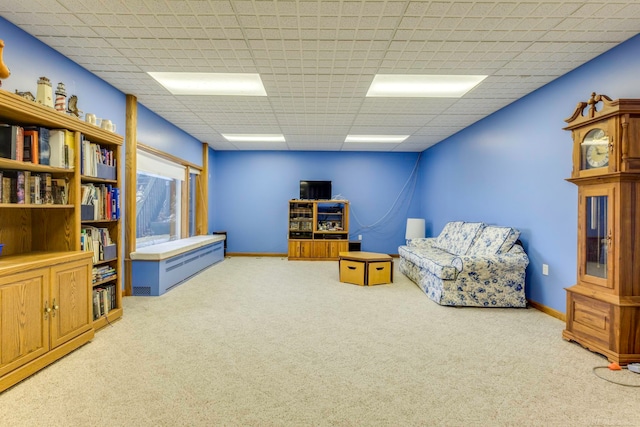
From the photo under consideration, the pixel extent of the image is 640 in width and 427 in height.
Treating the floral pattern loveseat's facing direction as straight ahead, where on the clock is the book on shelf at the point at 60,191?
The book on shelf is roughly at 12 o'clock from the floral pattern loveseat.

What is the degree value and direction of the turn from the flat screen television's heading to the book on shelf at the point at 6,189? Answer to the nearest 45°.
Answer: approximately 45° to its right

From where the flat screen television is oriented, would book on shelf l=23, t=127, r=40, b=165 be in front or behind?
in front

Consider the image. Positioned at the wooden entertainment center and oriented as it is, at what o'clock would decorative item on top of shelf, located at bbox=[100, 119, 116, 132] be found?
The decorative item on top of shelf is roughly at 1 o'clock from the wooden entertainment center.

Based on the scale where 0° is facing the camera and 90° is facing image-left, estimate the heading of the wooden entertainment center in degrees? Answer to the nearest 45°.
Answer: approximately 0°

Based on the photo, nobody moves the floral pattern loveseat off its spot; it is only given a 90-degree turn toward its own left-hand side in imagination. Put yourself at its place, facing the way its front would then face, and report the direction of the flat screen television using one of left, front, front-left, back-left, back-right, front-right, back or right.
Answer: back

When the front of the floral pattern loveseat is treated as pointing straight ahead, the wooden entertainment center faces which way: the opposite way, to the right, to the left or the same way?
to the left

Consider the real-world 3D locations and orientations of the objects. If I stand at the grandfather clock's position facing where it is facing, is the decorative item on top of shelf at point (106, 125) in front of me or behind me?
in front

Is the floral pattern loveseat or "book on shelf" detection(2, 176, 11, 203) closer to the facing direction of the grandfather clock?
the book on shelf

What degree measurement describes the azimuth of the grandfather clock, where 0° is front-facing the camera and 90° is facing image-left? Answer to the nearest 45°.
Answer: approximately 45°

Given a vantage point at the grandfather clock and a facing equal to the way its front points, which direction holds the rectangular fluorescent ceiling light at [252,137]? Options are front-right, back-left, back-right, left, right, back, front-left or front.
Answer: front-right
